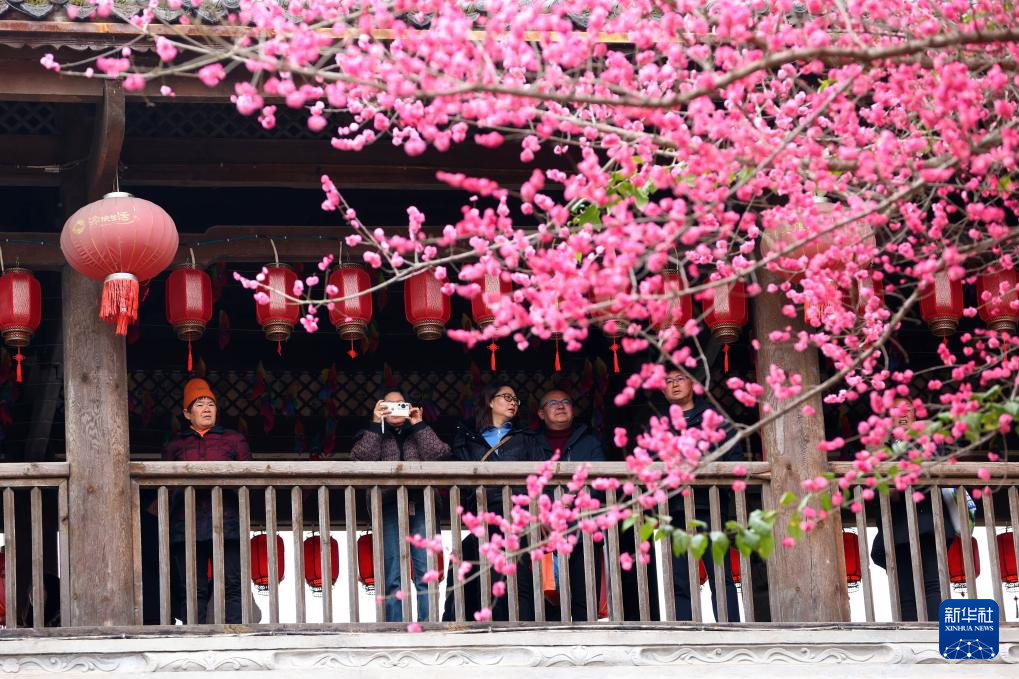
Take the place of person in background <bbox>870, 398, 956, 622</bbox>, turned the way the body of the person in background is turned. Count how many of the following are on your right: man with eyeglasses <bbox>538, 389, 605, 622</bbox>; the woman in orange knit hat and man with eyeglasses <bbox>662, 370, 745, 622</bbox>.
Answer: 3

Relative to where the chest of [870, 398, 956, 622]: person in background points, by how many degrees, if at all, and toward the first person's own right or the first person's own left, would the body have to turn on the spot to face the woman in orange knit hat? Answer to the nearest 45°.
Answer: approximately 90° to the first person's own right

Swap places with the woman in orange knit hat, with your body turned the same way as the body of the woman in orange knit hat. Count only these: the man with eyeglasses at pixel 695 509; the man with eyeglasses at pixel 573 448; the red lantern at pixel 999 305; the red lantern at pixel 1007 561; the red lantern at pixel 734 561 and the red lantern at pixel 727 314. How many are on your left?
6

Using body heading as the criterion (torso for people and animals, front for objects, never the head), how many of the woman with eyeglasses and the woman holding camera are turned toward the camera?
2

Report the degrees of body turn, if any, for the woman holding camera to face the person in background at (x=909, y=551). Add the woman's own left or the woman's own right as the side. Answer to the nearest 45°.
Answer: approximately 90° to the woman's own left

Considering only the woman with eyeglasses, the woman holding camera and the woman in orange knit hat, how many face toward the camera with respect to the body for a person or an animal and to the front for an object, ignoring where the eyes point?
3

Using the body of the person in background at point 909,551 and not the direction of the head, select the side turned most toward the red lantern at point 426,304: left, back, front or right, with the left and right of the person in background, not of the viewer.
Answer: right

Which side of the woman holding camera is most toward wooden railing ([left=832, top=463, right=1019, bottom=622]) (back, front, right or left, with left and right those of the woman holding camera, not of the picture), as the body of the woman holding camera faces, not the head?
left

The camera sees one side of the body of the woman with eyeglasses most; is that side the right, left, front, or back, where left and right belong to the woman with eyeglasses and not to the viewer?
front

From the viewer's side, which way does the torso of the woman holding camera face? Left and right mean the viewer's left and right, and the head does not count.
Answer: facing the viewer

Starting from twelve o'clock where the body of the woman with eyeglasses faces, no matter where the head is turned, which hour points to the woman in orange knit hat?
The woman in orange knit hat is roughly at 3 o'clock from the woman with eyeglasses.

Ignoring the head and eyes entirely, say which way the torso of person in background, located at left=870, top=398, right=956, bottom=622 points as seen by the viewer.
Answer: toward the camera
